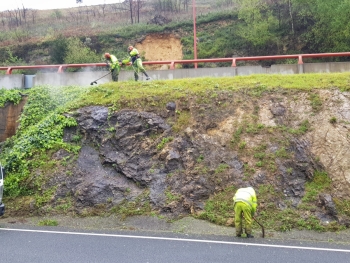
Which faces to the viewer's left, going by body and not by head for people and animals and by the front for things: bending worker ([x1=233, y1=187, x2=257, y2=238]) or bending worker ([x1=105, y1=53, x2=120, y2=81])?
bending worker ([x1=105, y1=53, x2=120, y2=81])

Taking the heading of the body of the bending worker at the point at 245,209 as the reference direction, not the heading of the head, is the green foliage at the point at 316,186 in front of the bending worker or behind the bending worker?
in front

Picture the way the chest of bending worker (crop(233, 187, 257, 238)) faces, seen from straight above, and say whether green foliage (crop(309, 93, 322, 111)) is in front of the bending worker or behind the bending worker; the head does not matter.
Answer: in front

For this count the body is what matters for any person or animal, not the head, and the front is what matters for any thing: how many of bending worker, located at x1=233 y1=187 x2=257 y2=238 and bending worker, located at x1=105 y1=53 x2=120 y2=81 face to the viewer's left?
1

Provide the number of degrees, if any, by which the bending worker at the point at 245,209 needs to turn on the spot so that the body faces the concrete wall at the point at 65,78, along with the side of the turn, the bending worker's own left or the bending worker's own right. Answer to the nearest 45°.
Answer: approximately 90° to the bending worker's own left

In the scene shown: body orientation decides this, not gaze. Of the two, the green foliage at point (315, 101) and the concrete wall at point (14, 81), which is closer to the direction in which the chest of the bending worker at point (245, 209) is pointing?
the green foliage

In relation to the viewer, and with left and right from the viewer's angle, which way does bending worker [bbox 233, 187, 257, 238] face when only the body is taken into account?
facing away from the viewer and to the right of the viewer

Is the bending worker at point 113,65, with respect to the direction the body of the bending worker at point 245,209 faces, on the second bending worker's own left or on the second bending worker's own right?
on the second bending worker's own left

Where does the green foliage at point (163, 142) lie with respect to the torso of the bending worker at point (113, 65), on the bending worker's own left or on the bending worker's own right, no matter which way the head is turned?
on the bending worker's own left

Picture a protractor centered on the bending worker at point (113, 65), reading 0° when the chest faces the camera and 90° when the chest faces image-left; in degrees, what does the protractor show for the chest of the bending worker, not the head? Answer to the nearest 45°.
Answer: approximately 90°

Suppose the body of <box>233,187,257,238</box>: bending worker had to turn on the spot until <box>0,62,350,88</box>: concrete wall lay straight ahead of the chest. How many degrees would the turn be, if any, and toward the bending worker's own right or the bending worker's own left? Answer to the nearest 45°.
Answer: approximately 45° to the bending worker's own left
